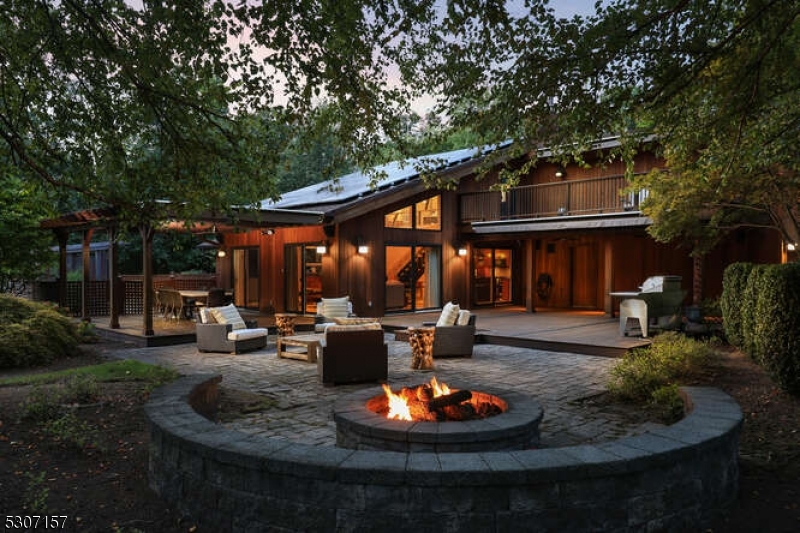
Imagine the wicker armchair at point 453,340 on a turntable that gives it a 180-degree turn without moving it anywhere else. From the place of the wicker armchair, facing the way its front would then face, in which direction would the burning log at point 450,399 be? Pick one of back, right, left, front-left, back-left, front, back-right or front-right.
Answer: right

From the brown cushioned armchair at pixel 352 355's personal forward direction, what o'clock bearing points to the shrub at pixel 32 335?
The shrub is roughly at 10 o'clock from the brown cushioned armchair.

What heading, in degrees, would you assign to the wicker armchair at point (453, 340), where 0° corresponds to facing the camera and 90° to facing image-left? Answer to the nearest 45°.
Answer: approximately 90°

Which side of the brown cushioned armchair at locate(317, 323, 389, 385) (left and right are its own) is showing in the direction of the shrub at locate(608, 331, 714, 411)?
right

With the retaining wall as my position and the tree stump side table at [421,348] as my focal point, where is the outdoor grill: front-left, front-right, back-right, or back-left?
front-right

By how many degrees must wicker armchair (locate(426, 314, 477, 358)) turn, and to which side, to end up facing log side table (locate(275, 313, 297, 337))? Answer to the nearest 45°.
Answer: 0° — it already faces it

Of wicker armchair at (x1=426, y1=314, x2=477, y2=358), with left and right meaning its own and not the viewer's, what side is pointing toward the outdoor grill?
back

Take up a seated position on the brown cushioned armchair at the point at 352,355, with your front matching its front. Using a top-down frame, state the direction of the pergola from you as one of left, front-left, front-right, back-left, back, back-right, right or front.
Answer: front-left

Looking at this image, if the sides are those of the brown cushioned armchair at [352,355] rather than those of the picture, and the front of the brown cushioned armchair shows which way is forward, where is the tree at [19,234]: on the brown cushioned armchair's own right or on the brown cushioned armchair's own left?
on the brown cushioned armchair's own left

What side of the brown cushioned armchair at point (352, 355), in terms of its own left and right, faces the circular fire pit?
back

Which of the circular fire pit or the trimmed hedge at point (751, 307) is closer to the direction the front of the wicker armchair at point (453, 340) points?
the circular fire pit

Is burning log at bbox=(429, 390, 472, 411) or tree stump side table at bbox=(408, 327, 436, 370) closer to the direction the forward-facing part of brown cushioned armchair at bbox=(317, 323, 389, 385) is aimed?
the tree stump side table

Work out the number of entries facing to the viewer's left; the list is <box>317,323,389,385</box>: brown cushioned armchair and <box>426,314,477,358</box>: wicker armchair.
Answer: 1

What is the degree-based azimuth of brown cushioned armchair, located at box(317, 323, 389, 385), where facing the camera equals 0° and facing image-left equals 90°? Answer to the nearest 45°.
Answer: approximately 180°

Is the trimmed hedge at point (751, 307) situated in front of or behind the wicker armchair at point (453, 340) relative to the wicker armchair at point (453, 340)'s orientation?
behind

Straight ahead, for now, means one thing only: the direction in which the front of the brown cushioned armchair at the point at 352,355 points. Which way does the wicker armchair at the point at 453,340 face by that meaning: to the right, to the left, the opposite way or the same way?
to the left

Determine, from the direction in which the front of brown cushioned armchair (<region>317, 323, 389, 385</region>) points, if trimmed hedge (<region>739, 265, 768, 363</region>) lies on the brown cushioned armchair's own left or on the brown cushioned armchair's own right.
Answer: on the brown cushioned armchair's own right

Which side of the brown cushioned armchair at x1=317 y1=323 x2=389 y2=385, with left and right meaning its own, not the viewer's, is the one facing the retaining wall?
back

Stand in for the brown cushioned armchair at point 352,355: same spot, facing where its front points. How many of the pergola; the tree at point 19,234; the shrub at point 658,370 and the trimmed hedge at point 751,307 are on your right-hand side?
2
